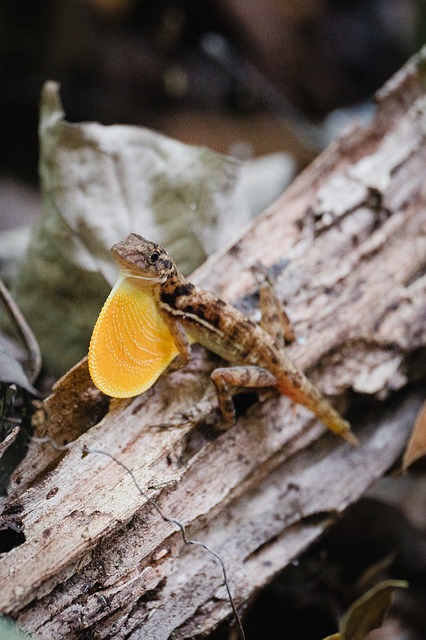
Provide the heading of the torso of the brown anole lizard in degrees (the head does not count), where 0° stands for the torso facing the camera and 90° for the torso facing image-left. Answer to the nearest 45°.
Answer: approximately 90°
